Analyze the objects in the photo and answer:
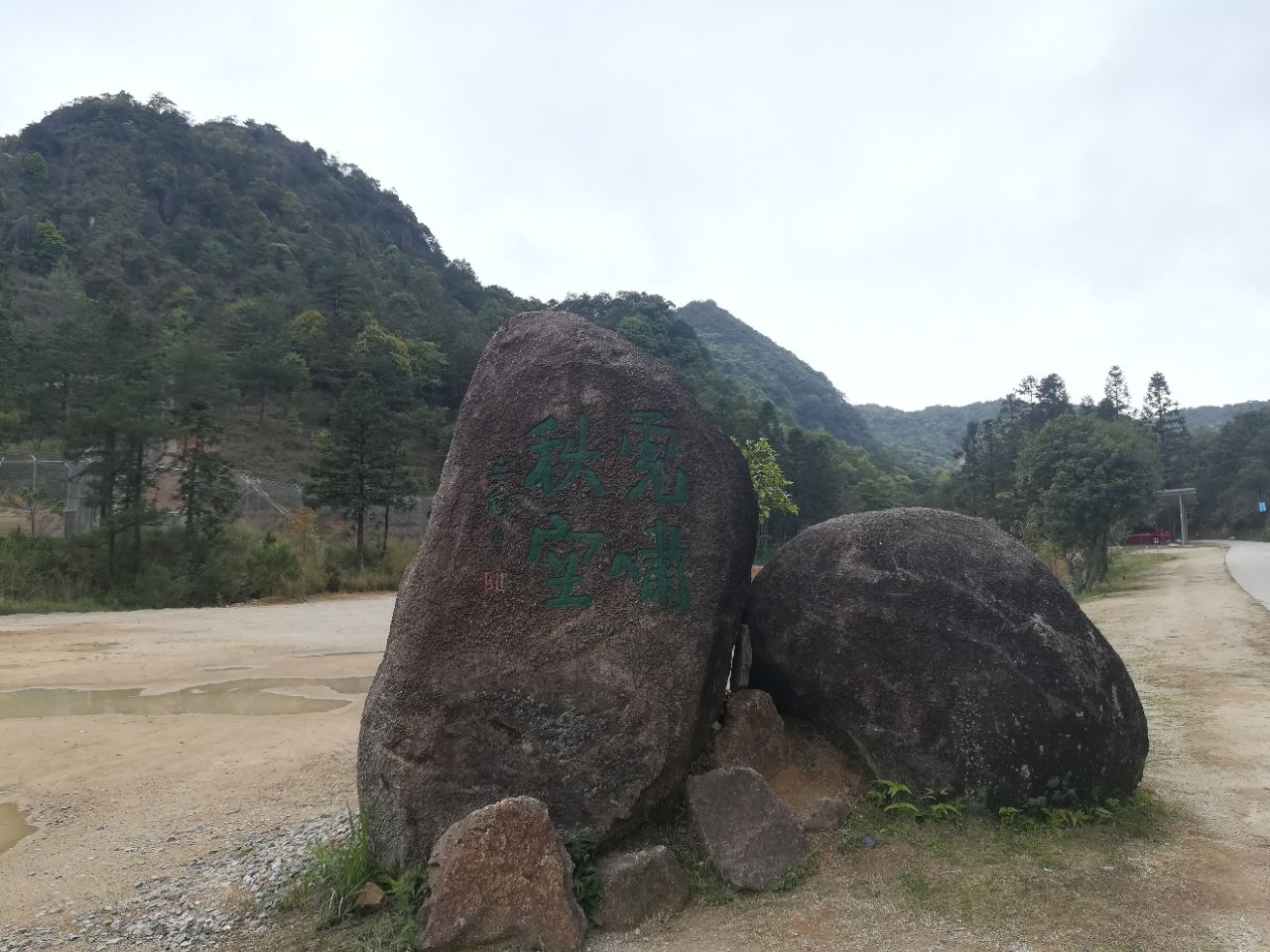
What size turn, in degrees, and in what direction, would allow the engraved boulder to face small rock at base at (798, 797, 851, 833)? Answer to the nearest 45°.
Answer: approximately 90° to its left

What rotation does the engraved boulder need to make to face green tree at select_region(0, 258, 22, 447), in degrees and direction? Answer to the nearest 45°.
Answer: approximately 135° to its right

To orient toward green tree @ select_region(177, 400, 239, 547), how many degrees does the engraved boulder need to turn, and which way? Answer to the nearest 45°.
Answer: approximately 135° to its right

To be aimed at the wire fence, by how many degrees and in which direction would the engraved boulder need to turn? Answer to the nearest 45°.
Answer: approximately 135° to its right

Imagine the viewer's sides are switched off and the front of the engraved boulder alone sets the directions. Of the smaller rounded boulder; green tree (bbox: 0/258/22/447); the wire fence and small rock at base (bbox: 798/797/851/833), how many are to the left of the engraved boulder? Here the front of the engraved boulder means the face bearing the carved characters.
2

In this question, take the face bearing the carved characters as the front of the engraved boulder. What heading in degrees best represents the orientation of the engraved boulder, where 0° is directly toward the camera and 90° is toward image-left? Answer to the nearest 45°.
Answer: approximately 0°

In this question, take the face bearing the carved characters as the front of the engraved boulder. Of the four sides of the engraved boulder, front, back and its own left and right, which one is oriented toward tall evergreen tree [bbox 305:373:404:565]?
back

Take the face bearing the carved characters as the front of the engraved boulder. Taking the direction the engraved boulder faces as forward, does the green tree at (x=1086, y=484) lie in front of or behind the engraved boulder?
behind
